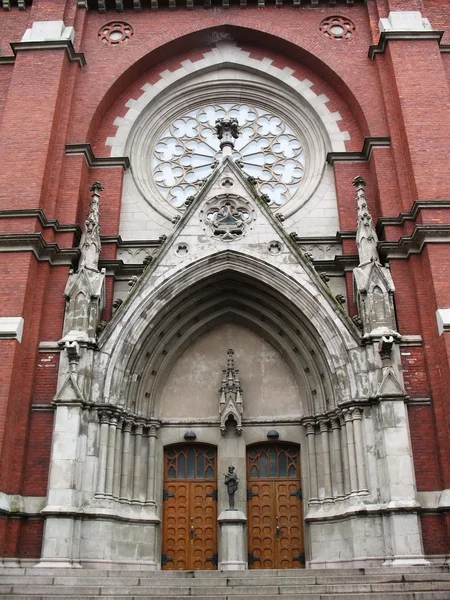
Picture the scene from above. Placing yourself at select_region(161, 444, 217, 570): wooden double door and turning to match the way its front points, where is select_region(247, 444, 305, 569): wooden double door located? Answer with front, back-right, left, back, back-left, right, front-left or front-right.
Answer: left

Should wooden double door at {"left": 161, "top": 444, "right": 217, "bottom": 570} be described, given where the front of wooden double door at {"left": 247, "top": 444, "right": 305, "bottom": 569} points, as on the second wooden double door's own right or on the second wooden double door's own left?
on the second wooden double door's own right

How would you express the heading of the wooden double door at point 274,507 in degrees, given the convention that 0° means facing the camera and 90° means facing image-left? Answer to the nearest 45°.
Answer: approximately 0°

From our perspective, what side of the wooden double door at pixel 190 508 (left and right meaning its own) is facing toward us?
front

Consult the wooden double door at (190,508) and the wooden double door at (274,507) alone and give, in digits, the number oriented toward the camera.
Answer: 2
